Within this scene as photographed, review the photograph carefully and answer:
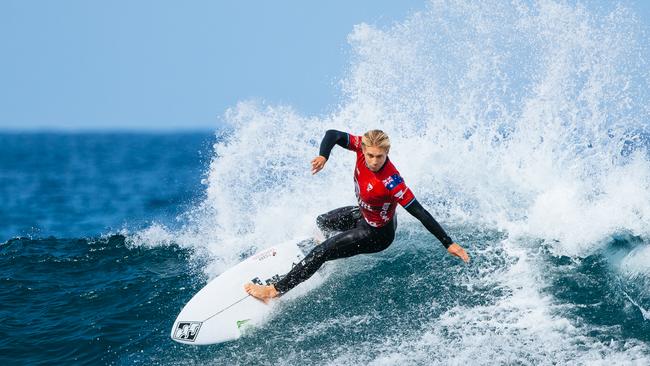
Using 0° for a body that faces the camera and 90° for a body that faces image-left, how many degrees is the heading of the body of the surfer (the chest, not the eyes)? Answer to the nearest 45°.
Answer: approximately 45°

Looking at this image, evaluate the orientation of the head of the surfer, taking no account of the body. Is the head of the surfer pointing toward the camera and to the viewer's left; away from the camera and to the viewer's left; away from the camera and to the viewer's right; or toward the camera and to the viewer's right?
toward the camera and to the viewer's left
